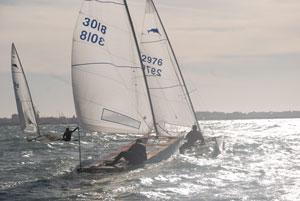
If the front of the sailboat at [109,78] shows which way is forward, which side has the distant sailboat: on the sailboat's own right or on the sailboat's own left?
on the sailboat's own left

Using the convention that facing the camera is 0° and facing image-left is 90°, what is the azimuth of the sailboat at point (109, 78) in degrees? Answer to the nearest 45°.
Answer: approximately 225°
